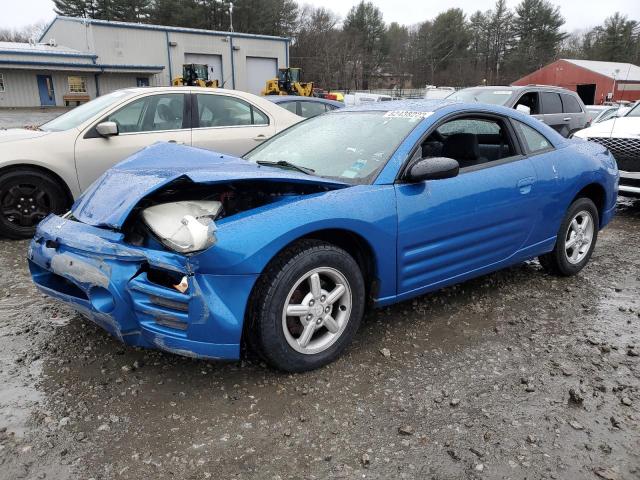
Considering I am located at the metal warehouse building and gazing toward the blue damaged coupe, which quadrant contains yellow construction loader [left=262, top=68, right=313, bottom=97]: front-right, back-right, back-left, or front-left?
front-left

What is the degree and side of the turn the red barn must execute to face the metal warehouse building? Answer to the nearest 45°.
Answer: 0° — it already faces it

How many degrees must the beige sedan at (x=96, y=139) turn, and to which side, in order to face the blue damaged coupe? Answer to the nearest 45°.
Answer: approximately 90° to its left

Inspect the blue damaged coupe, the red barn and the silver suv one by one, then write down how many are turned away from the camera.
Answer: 0

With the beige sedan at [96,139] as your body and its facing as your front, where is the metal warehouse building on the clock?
The metal warehouse building is roughly at 3 o'clock from the beige sedan.

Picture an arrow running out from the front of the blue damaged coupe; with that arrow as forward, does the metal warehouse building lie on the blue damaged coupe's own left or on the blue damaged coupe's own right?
on the blue damaged coupe's own right

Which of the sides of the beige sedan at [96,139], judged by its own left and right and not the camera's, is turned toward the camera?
left

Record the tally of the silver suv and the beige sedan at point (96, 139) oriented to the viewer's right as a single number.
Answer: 0

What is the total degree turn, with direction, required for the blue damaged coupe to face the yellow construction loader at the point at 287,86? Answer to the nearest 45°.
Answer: approximately 135° to its right

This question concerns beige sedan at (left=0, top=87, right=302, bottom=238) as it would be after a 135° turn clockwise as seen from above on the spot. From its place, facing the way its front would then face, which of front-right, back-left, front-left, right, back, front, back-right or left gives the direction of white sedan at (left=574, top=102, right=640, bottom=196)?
front-right

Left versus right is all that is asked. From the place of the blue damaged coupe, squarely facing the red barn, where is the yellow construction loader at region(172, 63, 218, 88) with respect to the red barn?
left

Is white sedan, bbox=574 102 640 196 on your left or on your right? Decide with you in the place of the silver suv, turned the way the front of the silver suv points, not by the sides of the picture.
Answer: on your left

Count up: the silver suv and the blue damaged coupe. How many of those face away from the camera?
0

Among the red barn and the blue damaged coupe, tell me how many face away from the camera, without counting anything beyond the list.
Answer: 0

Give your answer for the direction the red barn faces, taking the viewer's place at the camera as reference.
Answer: facing the viewer and to the left of the viewer

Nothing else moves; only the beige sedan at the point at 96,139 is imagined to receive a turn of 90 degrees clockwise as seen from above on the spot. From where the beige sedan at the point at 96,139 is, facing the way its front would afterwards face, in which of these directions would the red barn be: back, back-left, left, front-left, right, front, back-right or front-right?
front-right

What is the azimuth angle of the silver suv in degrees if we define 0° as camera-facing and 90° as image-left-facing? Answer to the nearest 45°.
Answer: approximately 45°
